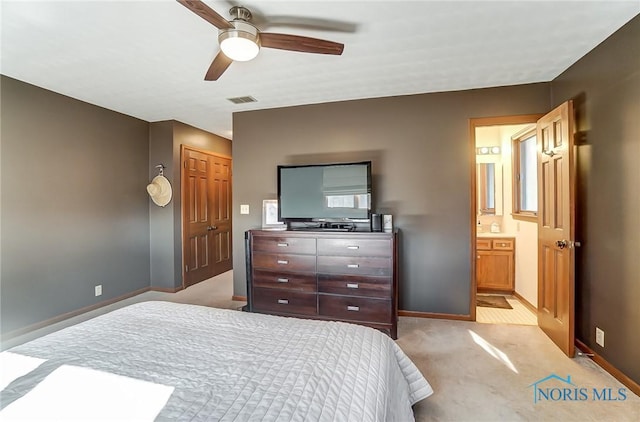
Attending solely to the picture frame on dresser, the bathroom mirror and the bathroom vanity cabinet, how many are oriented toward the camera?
3

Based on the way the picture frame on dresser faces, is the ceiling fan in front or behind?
in front

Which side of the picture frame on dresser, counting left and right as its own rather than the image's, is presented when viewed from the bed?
front

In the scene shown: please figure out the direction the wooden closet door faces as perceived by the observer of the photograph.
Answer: facing the viewer and to the right of the viewer

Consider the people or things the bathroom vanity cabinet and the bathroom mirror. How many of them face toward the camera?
2

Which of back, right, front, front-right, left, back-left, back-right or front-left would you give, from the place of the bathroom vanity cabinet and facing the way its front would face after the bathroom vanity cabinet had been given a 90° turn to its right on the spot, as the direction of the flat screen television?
front-left

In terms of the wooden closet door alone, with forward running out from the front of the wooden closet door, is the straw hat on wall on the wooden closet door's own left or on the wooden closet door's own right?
on the wooden closet door's own right

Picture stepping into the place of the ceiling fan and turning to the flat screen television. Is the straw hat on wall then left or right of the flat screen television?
left

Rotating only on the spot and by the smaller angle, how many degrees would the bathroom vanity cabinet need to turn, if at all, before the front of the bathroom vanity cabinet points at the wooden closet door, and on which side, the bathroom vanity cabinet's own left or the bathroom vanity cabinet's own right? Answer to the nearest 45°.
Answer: approximately 90° to the bathroom vanity cabinet's own right

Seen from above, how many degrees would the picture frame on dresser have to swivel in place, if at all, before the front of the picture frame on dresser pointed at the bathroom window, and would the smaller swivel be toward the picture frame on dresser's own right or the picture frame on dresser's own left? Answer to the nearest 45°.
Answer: approximately 90° to the picture frame on dresser's own left

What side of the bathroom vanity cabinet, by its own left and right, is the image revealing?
front

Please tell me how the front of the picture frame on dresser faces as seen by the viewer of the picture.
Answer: facing the viewer

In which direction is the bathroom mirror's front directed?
toward the camera

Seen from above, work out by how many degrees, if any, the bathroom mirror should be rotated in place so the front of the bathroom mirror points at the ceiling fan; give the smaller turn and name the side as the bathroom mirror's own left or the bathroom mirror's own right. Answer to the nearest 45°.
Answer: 0° — it already faces it

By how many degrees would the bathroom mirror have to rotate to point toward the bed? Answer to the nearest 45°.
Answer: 0° — it already faces it
